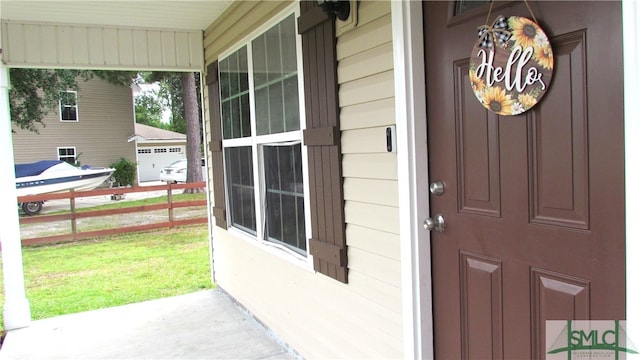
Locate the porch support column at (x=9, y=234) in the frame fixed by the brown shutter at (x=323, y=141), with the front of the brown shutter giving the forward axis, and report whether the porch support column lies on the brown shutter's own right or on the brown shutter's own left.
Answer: on the brown shutter's own right

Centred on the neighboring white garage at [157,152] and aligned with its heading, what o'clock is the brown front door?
The brown front door is roughly at 12 o'clock from the neighboring white garage.

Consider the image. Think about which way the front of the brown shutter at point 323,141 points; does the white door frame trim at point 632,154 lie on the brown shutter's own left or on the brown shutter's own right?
on the brown shutter's own left

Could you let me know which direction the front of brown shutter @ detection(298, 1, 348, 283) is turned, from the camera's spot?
facing the viewer and to the left of the viewer

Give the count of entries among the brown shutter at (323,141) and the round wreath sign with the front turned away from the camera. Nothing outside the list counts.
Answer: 0

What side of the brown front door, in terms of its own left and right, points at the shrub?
right

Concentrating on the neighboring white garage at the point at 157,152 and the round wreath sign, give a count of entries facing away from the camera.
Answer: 0
